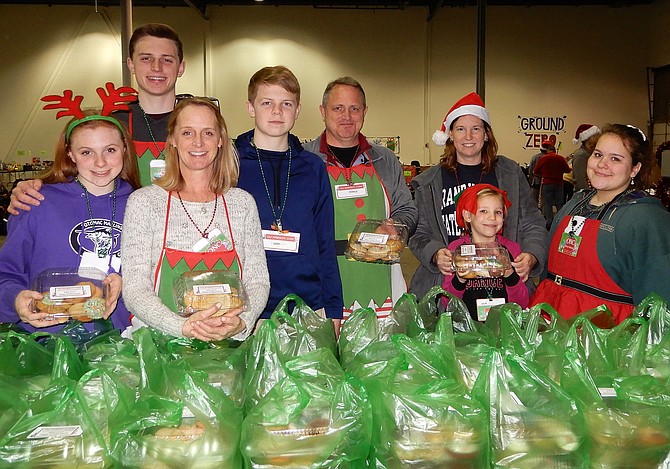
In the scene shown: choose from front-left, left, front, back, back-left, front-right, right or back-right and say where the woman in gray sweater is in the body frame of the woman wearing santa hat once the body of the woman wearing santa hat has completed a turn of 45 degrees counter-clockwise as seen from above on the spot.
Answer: right

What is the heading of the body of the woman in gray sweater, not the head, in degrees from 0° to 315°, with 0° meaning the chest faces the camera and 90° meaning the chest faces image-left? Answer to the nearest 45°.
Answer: approximately 0°

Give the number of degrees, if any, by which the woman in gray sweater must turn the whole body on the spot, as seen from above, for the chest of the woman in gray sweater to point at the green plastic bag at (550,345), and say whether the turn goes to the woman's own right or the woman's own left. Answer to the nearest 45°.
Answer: approximately 45° to the woman's own left

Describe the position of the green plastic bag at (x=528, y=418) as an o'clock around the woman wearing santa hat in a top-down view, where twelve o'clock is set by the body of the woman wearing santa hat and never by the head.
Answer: The green plastic bag is roughly at 12 o'clock from the woman wearing santa hat.

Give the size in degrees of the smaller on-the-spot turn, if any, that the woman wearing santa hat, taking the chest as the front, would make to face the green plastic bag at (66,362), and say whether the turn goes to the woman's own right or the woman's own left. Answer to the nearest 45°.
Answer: approximately 45° to the woman's own right

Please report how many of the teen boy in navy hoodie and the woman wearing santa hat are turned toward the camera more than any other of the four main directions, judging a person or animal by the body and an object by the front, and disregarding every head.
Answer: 2

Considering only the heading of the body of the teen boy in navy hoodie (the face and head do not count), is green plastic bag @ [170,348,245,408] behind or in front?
in front

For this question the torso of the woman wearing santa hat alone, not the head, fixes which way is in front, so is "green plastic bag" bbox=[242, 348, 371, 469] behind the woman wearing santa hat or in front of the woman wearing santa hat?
in front

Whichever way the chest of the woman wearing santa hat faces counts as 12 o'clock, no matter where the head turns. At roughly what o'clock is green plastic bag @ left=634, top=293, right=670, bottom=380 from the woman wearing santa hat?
The green plastic bag is roughly at 11 o'clock from the woman wearing santa hat.

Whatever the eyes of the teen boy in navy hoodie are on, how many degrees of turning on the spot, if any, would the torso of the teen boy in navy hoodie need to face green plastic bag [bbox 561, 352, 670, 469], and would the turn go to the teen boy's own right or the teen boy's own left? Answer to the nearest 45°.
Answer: approximately 45° to the teen boy's own left

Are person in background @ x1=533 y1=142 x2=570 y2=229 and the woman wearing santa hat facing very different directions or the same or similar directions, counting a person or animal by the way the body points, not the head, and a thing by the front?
very different directions

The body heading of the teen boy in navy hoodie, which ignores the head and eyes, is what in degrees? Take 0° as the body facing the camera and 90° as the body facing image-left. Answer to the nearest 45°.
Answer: approximately 0°

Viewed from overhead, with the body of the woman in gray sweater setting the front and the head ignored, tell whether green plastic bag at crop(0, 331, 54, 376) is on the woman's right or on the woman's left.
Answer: on the woman's right
